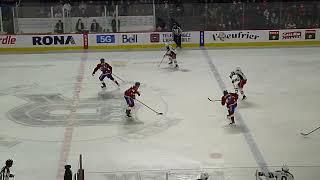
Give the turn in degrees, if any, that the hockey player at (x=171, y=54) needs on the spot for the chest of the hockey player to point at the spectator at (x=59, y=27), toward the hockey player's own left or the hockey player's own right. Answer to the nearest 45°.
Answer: approximately 90° to the hockey player's own right

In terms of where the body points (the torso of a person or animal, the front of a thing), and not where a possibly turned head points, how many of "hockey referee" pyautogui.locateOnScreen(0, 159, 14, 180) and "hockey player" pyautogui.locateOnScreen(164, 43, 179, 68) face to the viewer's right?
1

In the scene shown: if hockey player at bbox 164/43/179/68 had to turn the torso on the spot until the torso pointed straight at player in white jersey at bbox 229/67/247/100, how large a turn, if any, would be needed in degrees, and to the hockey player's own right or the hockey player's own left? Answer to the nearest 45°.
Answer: approximately 90° to the hockey player's own left

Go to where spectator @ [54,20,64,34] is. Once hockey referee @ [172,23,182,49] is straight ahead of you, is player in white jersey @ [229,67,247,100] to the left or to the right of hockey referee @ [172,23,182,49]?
right

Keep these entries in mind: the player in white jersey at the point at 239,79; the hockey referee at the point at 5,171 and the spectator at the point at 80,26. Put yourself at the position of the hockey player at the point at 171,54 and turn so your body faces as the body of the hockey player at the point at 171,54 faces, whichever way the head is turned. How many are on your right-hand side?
1

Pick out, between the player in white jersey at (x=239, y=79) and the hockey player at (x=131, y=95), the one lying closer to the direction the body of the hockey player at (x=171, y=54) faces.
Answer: the hockey player

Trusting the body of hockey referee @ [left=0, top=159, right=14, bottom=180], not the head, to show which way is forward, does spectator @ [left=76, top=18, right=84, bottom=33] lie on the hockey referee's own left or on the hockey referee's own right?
on the hockey referee's own left

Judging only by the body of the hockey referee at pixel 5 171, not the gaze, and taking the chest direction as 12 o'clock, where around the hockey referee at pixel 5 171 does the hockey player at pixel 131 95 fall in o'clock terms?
the hockey player at pixel 131 95 is roughly at 10 o'clock from the hockey referee at pixel 5 171.

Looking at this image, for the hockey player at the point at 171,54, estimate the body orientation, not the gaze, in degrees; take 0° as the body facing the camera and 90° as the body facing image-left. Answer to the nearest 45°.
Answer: approximately 45°

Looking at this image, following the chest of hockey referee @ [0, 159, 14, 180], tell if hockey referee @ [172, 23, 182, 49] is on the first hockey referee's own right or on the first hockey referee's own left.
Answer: on the first hockey referee's own left

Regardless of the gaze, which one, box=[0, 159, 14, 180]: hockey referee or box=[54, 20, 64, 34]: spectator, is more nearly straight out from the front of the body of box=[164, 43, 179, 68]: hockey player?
the hockey referee

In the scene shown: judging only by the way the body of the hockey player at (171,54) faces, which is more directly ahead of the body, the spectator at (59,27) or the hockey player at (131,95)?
the hockey player
